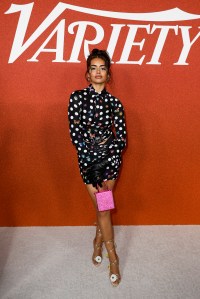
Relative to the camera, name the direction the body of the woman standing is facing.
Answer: toward the camera
